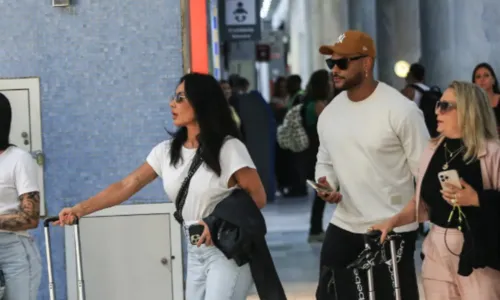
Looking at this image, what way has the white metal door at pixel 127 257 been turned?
toward the camera

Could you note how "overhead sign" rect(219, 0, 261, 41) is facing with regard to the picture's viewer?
facing the viewer

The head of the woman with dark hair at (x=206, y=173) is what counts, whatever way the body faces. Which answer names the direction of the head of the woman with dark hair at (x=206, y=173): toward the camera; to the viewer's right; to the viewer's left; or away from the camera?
to the viewer's left

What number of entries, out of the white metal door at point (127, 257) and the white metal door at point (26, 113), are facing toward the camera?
2

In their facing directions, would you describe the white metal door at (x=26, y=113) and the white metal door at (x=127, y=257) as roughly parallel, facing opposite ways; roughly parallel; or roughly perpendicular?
roughly parallel

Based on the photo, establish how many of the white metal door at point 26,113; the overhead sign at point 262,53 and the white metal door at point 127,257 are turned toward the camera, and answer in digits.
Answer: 3

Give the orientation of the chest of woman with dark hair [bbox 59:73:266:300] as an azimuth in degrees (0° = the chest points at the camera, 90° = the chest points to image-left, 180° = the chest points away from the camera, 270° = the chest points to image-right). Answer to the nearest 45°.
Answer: approximately 45°

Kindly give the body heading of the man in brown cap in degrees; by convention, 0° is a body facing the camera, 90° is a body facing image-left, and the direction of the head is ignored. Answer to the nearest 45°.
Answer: approximately 45°

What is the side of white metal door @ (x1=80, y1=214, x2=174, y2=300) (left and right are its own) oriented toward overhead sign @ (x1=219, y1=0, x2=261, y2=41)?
back

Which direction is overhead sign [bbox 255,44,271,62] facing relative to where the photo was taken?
toward the camera

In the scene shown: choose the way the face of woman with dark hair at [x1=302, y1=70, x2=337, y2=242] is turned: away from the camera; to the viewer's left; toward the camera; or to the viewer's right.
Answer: away from the camera

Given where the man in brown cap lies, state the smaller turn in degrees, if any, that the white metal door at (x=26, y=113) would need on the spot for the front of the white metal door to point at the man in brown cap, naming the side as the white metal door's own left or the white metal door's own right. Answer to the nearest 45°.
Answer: approximately 45° to the white metal door's own left

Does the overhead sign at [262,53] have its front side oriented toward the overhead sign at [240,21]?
yes

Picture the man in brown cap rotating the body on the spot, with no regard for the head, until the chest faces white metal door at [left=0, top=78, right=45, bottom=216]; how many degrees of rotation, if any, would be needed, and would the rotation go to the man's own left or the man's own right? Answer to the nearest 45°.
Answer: approximately 90° to the man's own right

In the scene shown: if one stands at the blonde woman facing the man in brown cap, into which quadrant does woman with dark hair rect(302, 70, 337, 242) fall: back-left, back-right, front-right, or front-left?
front-right

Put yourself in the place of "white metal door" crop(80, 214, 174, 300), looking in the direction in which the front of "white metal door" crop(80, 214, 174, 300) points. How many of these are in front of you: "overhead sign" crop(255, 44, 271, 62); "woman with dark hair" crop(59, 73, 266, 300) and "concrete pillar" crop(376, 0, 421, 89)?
1
